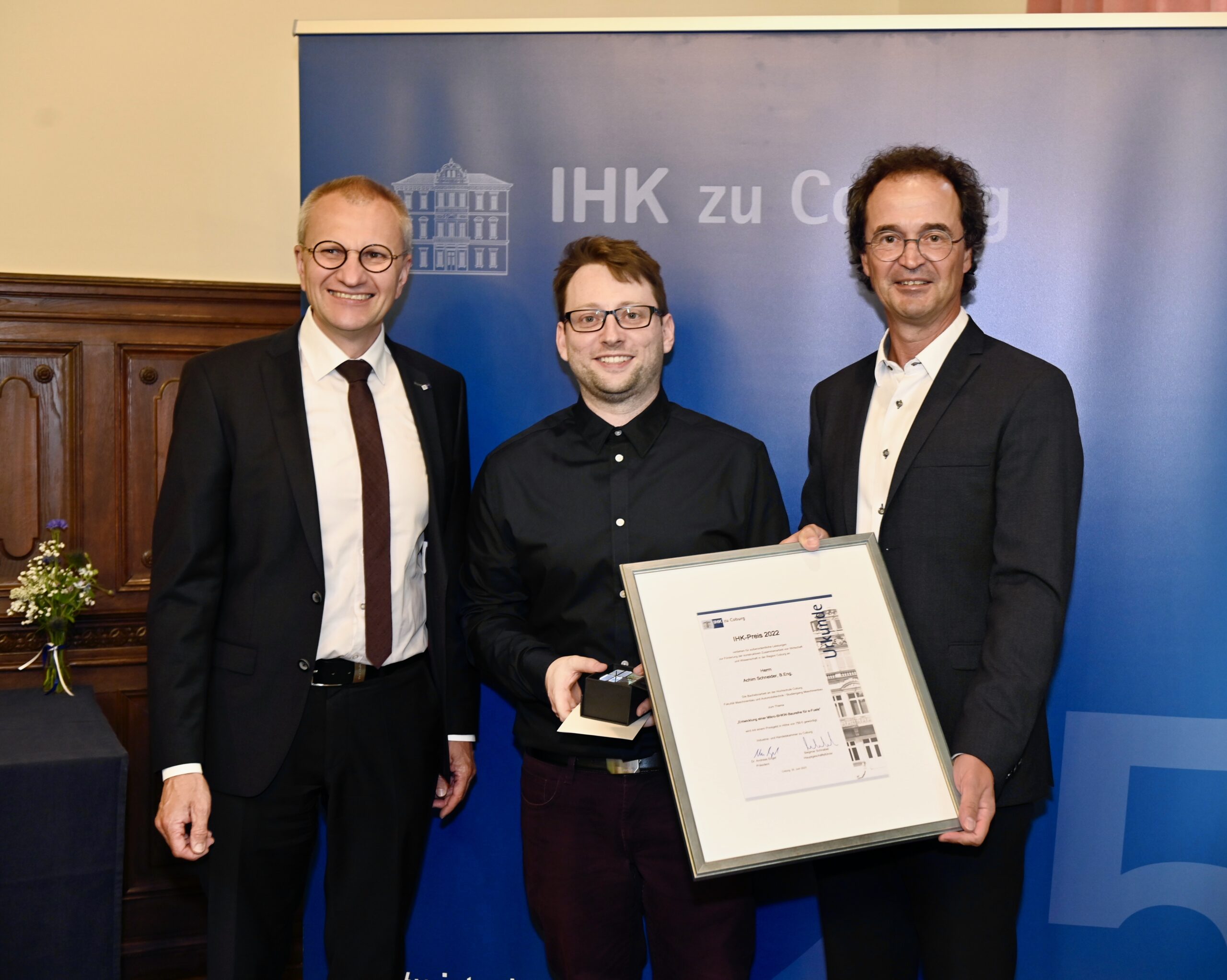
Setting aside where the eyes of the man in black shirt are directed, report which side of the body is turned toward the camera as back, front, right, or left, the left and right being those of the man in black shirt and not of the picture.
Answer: front

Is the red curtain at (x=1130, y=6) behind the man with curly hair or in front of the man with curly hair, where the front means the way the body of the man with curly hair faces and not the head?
behind

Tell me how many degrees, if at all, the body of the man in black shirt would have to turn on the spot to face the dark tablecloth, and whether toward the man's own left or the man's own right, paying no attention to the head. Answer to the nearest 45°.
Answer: approximately 90° to the man's own right

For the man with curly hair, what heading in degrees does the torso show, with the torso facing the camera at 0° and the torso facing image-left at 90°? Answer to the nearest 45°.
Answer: approximately 45°

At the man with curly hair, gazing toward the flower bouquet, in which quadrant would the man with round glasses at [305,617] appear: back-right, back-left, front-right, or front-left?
front-left

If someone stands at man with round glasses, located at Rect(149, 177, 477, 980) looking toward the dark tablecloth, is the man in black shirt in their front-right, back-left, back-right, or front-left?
back-right

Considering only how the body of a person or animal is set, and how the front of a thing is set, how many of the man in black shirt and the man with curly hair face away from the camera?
0

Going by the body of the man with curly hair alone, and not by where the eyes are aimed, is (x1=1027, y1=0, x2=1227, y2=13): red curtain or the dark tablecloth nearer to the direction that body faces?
the dark tablecloth

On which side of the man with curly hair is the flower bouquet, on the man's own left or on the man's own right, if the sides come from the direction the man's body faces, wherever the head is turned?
on the man's own right
